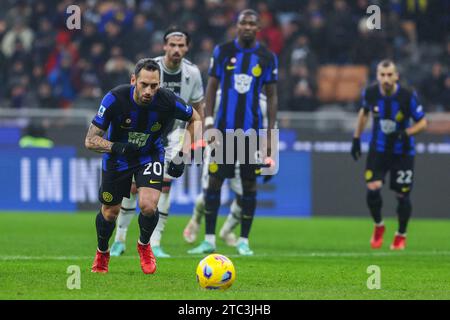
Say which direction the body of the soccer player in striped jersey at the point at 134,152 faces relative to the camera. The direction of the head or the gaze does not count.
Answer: toward the camera

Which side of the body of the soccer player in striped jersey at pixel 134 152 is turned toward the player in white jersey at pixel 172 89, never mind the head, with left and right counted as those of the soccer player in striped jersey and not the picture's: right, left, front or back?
back

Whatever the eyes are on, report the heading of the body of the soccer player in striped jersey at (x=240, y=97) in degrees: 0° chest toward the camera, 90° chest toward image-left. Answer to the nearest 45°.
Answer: approximately 0°

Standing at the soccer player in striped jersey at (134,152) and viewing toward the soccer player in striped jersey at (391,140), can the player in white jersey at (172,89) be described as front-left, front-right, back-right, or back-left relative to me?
front-left

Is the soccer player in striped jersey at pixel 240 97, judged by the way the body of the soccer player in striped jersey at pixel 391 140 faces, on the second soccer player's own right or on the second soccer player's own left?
on the second soccer player's own right

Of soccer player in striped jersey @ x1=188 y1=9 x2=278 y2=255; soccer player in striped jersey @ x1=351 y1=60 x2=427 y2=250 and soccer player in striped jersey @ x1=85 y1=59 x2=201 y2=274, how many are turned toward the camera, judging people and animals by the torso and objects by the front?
3

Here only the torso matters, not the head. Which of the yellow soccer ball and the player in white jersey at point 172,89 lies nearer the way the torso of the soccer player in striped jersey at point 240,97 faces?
the yellow soccer ball

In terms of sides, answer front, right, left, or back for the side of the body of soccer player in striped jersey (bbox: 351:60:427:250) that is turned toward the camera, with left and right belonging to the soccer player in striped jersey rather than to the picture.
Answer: front

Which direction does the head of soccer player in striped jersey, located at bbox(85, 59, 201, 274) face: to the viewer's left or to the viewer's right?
to the viewer's right

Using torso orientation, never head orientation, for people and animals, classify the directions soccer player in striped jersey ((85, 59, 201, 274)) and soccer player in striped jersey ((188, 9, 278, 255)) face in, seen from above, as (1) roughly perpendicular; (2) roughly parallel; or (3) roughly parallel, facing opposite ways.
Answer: roughly parallel

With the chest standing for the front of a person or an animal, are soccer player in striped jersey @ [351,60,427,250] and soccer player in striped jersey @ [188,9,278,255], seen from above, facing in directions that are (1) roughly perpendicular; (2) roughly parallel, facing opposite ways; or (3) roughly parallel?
roughly parallel
